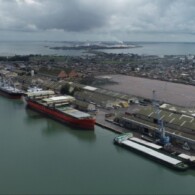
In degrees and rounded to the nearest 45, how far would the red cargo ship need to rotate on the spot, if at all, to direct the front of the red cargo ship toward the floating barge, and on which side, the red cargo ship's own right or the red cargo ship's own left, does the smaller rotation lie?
0° — it already faces it

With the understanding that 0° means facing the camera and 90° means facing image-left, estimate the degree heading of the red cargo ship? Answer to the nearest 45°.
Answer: approximately 315°
